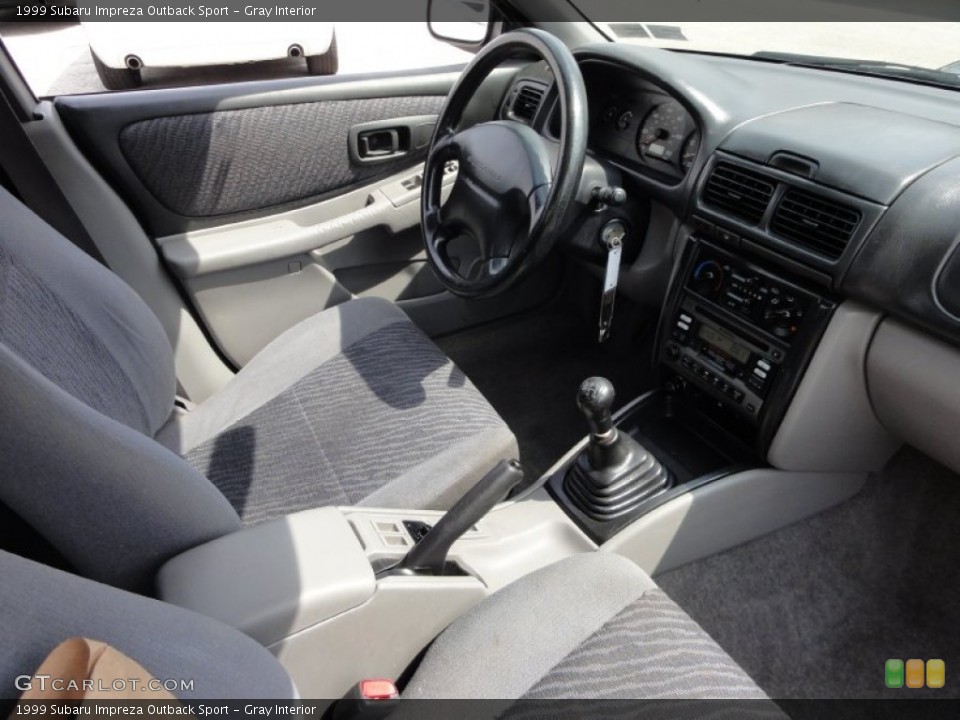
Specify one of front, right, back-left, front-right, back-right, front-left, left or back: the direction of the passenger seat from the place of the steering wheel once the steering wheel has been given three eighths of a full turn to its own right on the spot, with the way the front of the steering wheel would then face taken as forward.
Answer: back

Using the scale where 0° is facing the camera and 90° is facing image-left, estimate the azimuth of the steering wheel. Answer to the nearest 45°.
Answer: approximately 45°
